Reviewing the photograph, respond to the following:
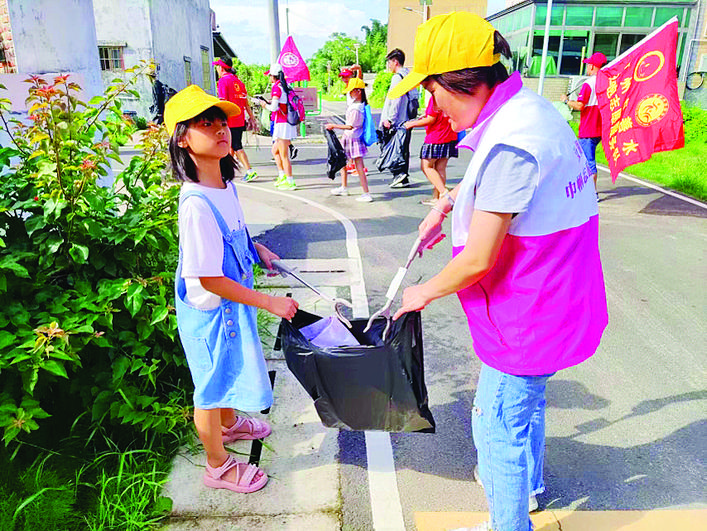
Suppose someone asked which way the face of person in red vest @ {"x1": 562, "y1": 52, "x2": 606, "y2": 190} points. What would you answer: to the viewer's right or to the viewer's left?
to the viewer's left

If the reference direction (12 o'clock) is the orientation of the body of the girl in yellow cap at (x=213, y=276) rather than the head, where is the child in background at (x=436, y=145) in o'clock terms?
The child in background is roughly at 10 o'clock from the girl in yellow cap.

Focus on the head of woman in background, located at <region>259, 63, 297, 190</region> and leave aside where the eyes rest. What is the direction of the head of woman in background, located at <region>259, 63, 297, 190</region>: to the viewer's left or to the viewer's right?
to the viewer's left

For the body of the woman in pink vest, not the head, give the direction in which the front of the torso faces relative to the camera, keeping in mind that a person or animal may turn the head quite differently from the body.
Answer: to the viewer's left

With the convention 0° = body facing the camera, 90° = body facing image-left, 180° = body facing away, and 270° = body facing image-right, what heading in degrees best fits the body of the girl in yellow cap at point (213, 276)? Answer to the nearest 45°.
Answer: approximately 270°

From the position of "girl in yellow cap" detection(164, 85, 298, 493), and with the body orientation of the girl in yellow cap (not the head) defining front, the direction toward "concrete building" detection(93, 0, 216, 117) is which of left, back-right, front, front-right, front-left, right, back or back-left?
left

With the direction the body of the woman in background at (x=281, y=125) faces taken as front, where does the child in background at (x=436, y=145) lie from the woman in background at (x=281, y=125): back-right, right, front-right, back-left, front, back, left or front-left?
back-left

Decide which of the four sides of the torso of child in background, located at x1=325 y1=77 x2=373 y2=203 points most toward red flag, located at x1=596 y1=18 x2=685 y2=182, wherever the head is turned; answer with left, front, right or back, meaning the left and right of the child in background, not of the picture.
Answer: back

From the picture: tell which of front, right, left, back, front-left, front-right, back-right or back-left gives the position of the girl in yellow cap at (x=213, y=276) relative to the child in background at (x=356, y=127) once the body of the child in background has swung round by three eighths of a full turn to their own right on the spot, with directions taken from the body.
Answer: back-right

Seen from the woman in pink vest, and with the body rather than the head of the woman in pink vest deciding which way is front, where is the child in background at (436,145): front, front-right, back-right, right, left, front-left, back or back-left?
right
